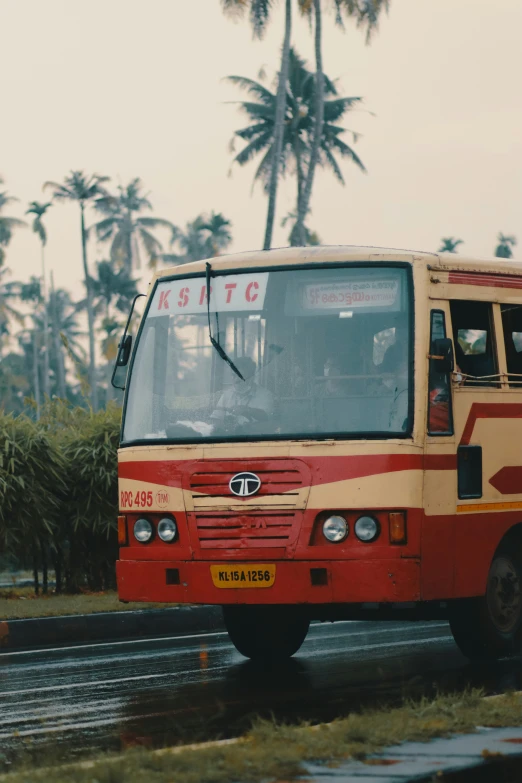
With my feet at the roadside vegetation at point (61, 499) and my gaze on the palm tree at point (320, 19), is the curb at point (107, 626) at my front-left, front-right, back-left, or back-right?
back-right

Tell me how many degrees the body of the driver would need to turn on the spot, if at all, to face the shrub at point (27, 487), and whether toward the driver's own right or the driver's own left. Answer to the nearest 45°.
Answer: approximately 135° to the driver's own right

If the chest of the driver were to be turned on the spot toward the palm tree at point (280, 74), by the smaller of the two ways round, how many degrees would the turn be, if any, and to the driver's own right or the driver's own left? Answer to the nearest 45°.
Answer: approximately 135° to the driver's own right

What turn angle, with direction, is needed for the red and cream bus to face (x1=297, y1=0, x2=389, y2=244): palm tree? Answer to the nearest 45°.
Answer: approximately 135° to its right

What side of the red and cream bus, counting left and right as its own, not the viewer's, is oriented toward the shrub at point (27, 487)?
right

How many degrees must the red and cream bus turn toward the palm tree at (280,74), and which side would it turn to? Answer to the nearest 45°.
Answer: approximately 135° to its right

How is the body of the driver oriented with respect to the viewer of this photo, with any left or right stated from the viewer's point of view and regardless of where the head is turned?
facing the viewer and to the left of the viewer

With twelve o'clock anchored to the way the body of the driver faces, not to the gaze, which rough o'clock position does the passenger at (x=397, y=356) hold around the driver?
The passenger is roughly at 8 o'clock from the driver.

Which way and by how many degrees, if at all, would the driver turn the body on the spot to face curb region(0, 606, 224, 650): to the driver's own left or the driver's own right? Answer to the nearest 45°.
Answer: approximately 135° to the driver's own right

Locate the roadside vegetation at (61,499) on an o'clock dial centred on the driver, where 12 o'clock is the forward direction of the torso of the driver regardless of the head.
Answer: The roadside vegetation is roughly at 4 o'clock from the driver.
